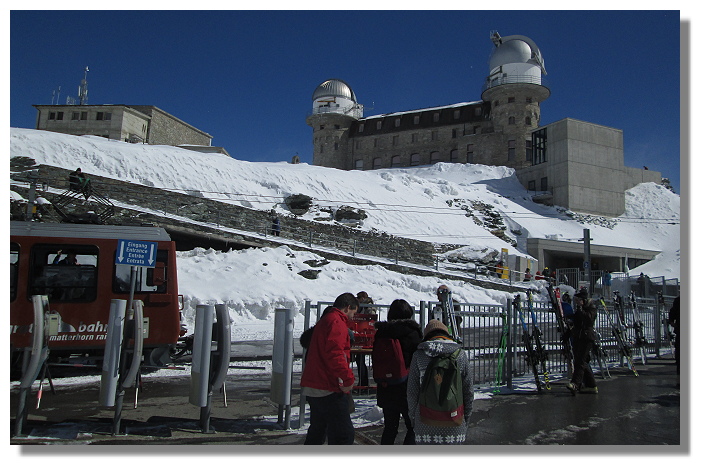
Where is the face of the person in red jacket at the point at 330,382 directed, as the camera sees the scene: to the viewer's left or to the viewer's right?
to the viewer's right

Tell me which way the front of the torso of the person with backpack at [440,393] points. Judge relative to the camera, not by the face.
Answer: away from the camera

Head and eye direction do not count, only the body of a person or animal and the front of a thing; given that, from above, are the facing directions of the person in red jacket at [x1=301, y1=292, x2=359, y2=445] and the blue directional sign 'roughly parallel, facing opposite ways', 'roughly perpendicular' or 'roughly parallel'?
roughly perpendicular

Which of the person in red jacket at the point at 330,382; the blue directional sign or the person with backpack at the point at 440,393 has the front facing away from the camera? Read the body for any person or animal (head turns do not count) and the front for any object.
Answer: the person with backpack

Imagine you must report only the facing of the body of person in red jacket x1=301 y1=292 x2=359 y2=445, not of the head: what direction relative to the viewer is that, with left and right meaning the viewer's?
facing to the right of the viewer
